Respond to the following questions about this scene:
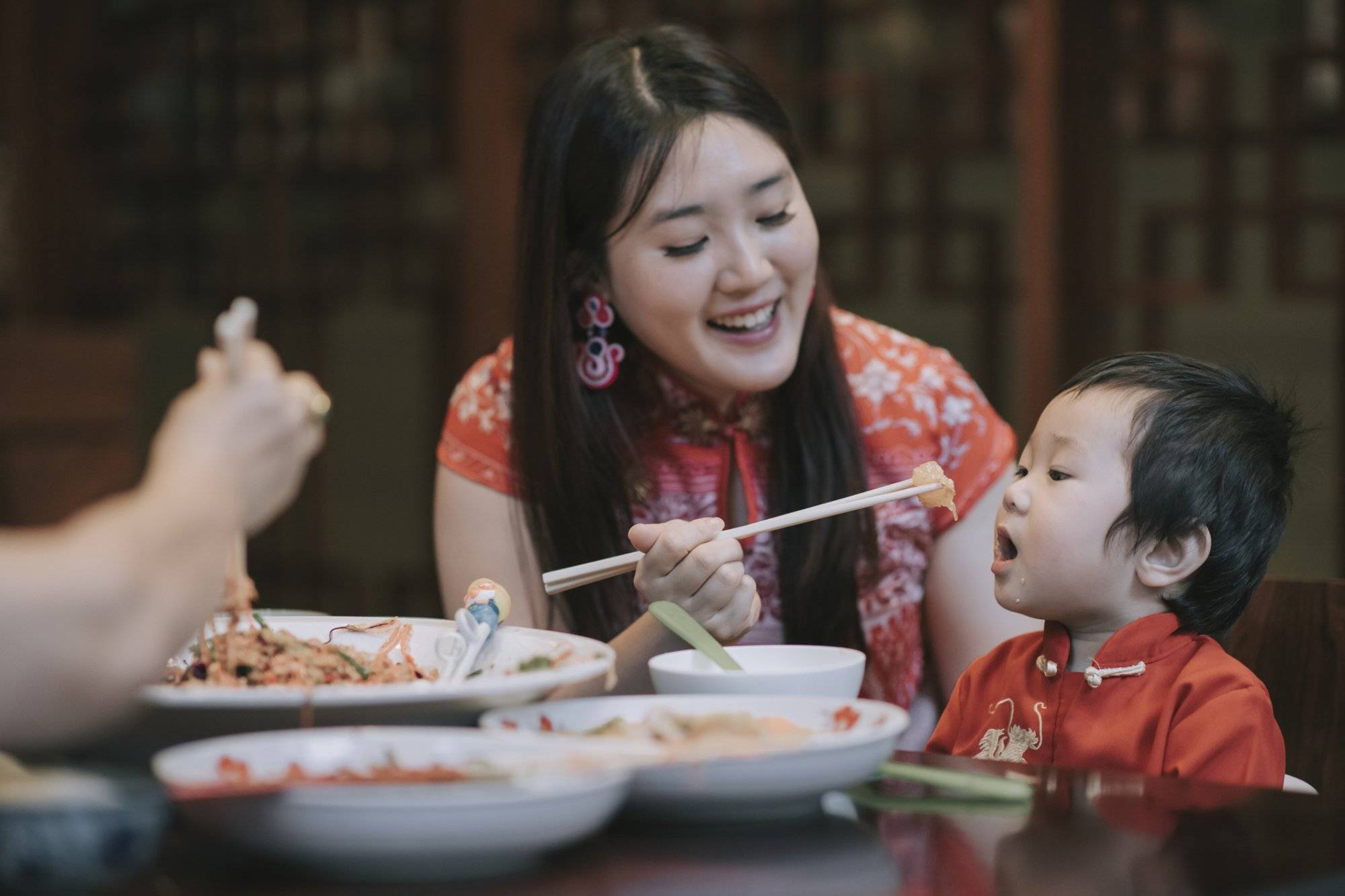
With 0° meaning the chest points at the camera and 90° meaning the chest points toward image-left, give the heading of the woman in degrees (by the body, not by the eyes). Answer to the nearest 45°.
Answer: approximately 0°

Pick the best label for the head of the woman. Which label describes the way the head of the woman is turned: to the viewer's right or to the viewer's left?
to the viewer's right

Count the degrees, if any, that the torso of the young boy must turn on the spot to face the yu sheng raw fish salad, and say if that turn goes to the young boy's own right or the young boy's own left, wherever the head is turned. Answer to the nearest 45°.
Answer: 0° — they already face it

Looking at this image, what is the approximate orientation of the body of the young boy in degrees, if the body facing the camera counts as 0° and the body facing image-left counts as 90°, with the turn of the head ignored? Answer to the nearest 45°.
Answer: approximately 45°

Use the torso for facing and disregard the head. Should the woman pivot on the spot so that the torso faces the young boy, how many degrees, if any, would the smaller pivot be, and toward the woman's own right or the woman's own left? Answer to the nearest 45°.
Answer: approximately 45° to the woman's own left
